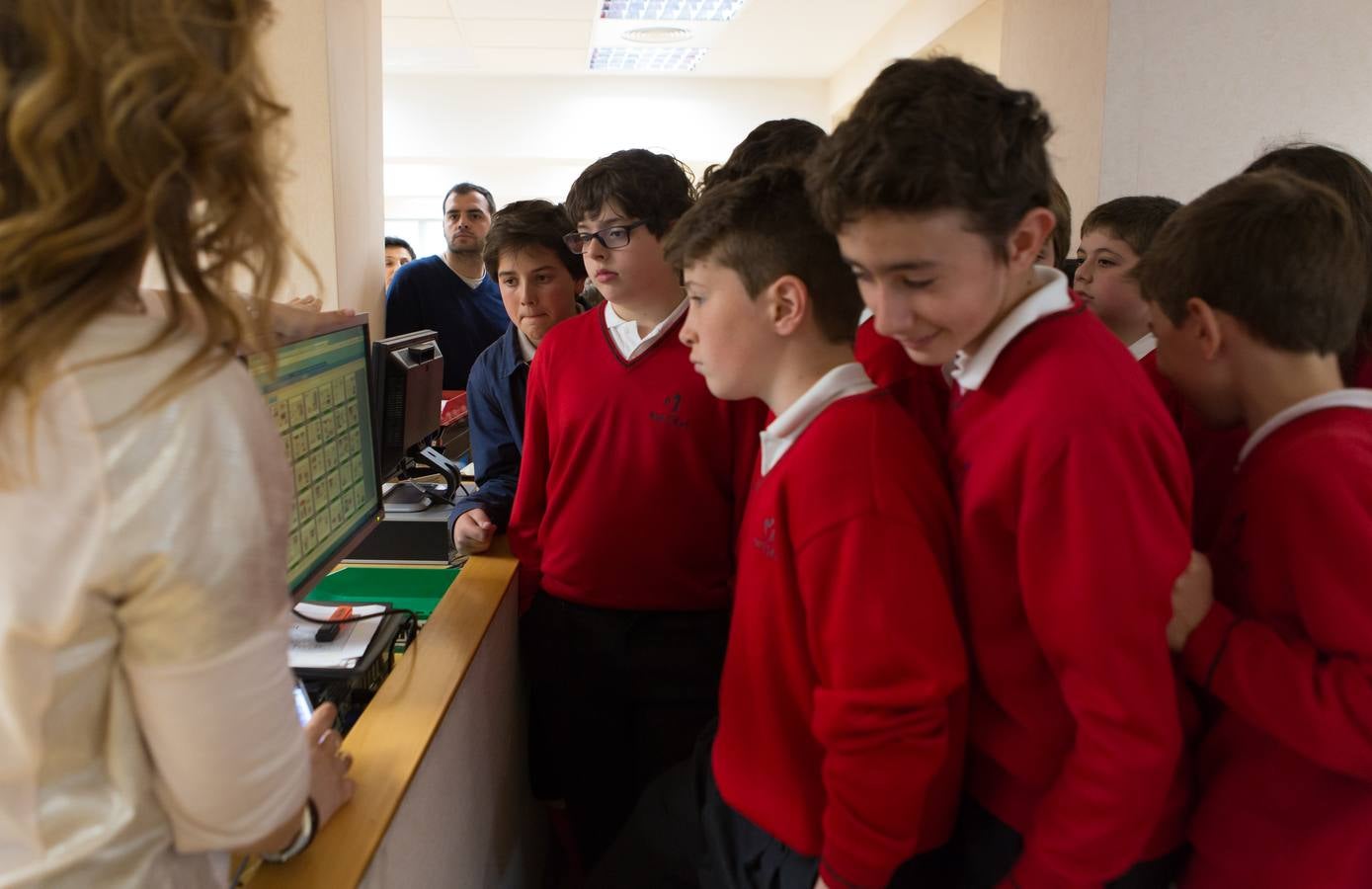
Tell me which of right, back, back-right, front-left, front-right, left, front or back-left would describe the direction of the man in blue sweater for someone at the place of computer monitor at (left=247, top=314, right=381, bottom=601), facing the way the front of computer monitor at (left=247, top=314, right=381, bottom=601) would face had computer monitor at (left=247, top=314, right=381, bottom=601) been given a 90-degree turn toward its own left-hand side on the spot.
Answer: front-left

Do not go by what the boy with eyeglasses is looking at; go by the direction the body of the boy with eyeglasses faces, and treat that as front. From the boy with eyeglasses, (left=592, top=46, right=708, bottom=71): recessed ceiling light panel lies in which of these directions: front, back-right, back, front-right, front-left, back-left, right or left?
back-right

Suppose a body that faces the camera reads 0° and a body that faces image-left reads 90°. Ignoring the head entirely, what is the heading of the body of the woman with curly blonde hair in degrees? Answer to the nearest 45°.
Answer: approximately 225°

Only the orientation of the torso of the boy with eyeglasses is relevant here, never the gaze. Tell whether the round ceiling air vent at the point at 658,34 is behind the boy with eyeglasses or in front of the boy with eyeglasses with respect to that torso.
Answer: behind

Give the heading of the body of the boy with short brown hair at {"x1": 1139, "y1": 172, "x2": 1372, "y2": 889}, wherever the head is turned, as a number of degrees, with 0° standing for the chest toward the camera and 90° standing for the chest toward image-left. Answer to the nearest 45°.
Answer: approximately 90°

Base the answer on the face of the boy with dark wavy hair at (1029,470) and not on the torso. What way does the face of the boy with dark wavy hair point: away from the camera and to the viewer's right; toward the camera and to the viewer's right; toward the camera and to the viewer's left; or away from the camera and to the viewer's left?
toward the camera and to the viewer's left

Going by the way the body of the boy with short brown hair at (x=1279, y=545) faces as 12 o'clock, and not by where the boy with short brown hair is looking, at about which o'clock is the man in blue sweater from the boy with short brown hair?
The man in blue sweater is roughly at 1 o'clock from the boy with short brown hair.

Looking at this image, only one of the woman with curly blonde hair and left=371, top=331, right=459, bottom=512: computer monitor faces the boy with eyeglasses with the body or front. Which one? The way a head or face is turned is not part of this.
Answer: the woman with curly blonde hair

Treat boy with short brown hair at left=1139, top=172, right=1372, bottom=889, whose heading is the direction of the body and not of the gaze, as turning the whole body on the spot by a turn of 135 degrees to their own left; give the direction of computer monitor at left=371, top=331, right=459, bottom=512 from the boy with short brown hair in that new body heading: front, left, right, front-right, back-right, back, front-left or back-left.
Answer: back-right
